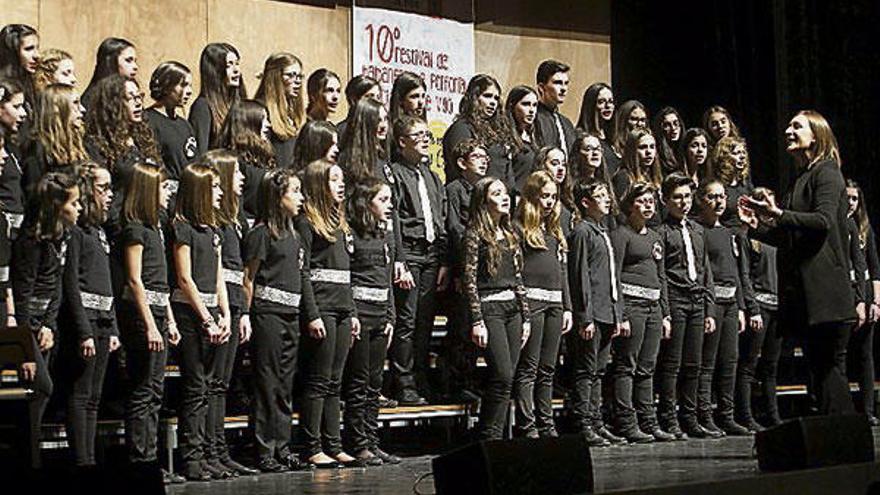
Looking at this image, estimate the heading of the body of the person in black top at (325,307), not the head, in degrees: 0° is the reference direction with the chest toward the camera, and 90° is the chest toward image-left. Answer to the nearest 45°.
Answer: approximately 315°

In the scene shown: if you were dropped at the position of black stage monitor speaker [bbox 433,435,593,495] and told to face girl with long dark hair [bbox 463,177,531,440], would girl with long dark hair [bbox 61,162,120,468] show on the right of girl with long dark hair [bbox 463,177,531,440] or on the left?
left

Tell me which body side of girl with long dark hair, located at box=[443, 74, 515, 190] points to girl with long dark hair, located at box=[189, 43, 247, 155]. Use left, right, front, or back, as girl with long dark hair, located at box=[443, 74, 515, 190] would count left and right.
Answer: right

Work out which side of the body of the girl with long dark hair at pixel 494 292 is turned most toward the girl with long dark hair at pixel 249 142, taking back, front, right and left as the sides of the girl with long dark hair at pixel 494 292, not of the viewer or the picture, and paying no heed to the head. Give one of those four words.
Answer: right

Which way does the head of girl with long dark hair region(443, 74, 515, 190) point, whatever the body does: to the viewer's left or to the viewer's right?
to the viewer's right

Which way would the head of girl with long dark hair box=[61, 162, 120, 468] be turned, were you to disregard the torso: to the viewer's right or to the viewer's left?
to the viewer's right

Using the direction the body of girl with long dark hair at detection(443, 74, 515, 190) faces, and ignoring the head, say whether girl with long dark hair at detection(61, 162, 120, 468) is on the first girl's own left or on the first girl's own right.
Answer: on the first girl's own right

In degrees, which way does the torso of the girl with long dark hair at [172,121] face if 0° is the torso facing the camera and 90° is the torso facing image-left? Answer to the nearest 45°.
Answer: approximately 315°
